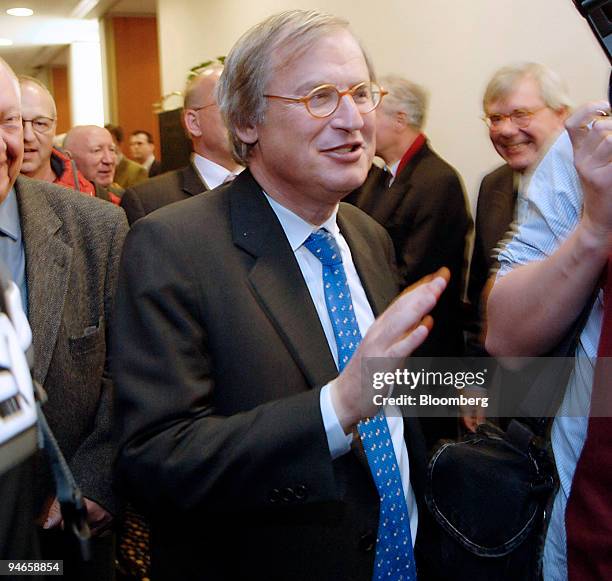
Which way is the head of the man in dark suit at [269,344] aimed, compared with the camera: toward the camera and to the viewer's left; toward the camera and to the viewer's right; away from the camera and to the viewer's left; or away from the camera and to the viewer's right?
toward the camera and to the viewer's right

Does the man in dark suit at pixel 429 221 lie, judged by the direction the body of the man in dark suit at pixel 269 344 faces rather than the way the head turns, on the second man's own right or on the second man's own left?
on the second man's own left

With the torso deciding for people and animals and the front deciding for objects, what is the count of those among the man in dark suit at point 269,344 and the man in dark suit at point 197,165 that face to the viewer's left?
0

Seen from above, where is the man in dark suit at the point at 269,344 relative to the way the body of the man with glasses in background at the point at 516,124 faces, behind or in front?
in front

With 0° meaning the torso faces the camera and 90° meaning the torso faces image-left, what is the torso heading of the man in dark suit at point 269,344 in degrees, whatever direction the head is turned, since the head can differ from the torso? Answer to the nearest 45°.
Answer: approximately 315°

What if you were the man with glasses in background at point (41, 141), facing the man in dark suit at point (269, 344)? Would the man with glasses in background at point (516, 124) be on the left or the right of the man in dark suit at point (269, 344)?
left

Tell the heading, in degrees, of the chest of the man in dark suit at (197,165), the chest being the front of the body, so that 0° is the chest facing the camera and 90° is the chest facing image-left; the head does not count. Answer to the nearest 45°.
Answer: approximately 315°

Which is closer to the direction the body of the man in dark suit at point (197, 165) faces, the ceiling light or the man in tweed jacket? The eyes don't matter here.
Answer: the man in tweed jacket

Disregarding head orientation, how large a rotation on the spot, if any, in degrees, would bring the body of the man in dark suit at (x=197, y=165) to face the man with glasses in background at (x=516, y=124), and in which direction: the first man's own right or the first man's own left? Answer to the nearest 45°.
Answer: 0° — they already face them

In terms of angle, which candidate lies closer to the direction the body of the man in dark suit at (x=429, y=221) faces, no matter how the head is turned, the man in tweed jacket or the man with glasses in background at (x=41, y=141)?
the man with glasses in background

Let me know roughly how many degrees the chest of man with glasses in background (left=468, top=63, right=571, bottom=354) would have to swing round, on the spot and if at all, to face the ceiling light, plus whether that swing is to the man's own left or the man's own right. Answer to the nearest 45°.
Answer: approximately 90° to the man's own right

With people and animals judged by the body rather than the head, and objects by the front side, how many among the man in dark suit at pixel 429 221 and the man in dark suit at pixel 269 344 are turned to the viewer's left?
1

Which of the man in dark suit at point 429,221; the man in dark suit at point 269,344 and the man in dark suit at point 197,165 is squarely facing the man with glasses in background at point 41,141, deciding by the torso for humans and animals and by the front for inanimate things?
the man in dark suit at point 429,221

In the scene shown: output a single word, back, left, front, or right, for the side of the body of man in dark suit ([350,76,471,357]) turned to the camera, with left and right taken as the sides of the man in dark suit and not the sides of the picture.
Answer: left
